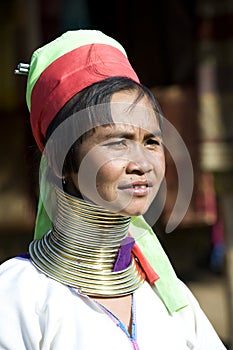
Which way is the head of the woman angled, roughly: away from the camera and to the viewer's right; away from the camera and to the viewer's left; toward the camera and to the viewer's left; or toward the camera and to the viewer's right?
toward the camera and to the viewer's right

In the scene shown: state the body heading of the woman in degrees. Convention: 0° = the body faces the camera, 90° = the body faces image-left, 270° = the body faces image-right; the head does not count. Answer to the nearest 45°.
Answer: approximately 315°
